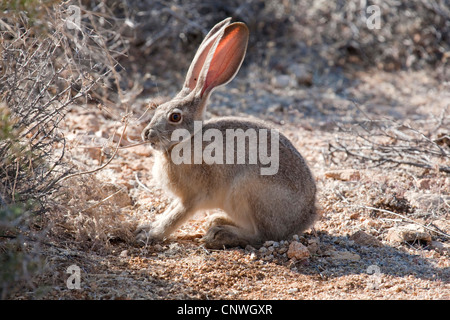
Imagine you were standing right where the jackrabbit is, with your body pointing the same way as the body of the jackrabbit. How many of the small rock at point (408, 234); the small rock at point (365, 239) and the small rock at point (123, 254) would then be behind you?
2

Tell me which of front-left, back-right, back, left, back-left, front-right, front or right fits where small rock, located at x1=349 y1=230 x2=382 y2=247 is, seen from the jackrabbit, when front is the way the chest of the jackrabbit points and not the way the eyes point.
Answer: back

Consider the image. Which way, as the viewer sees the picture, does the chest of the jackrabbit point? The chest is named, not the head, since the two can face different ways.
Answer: to the viewer's left

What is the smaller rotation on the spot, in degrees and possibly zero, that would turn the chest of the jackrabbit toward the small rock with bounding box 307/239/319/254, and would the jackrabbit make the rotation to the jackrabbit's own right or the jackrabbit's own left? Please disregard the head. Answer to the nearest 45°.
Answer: approximately 135° to the jackrabbit's own left

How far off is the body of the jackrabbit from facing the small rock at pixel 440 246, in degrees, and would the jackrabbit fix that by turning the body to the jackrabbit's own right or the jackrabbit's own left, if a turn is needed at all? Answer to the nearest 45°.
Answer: approximately 180°

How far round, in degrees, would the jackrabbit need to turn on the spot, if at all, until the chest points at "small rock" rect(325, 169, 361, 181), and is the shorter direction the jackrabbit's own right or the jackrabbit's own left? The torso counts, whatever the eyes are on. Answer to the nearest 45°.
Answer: approximately 135° to the jackrabbit's own right

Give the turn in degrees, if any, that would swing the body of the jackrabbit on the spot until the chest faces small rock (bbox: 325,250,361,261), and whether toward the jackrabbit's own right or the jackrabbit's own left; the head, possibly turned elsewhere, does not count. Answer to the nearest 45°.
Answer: approximately 135° to the jackrabbit's own left
